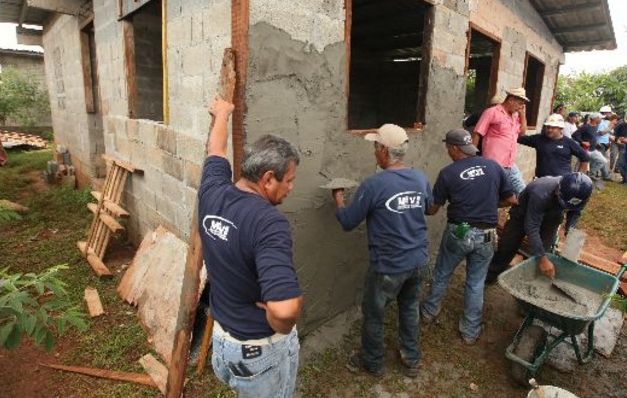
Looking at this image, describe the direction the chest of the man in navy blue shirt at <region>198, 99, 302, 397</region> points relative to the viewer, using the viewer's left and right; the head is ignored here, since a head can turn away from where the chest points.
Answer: facing away from the viewer and to the right of the viewer

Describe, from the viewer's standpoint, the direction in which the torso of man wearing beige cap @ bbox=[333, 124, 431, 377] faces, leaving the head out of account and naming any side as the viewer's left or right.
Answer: facing away from the viewer and to the left of the viewer

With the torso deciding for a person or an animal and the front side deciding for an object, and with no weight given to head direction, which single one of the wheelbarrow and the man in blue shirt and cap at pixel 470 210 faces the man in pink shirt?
the man in blue shirt and cap

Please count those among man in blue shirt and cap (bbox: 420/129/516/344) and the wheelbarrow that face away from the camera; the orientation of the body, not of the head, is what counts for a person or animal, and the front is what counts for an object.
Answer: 1

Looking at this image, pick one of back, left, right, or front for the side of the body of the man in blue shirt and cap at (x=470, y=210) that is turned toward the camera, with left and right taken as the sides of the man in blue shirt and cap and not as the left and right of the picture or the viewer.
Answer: back

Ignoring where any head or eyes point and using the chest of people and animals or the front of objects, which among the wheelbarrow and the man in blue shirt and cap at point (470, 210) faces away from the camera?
the man in blue shirt and cap

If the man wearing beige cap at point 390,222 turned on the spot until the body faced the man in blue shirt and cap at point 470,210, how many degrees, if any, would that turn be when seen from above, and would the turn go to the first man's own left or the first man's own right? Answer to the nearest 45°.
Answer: approximately 90° to the first man's own right

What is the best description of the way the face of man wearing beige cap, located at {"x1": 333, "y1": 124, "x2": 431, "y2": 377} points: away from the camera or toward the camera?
away from the camera
